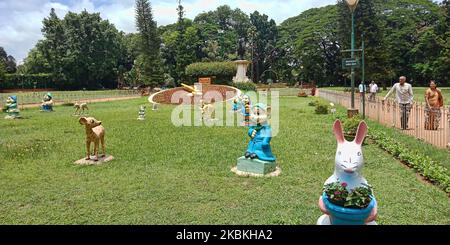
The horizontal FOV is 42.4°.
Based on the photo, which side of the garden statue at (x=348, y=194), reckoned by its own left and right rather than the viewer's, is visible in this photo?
front

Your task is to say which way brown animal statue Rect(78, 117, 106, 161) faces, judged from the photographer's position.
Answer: facing the viewer and to the left of the viewer

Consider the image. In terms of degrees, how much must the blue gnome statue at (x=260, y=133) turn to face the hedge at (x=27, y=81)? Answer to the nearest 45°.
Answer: approximately 90° to its right

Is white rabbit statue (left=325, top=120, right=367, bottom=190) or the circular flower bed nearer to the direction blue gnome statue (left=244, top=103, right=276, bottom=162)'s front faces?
the white rabbit statue

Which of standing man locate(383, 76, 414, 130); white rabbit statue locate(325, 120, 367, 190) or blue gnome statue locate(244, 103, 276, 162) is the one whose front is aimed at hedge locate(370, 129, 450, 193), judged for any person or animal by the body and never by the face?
the standing man

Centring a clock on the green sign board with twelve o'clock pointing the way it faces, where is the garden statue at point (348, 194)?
The garden statue is roughly at 12 o'clock from the green sign board.

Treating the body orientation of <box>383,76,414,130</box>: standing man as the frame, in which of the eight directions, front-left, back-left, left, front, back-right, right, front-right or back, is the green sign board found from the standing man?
right

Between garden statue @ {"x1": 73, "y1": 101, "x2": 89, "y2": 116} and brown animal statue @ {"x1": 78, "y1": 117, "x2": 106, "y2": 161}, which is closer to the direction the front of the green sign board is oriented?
the brown animal statue

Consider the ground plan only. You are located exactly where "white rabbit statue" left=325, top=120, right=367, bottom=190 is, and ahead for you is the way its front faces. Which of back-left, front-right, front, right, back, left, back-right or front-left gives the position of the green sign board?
back

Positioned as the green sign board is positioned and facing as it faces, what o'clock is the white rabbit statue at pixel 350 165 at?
The white rabbit statue is roughly at 12 o'clock from the green sign board.

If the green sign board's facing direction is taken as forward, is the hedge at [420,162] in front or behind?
in front
